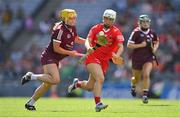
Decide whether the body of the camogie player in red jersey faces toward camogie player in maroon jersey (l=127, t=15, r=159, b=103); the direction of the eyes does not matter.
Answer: no

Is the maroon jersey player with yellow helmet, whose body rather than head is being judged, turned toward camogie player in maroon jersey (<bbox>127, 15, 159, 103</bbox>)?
no

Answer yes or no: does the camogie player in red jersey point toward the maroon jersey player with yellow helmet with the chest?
no

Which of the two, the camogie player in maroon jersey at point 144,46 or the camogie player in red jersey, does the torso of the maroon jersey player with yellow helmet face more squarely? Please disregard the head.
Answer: the camogie player in red jersey

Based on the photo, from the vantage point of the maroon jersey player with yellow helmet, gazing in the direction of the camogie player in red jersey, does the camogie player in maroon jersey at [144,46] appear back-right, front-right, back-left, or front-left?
front-left

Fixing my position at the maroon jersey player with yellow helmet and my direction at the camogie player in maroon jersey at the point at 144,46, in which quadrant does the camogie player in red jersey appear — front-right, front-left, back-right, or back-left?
front-right

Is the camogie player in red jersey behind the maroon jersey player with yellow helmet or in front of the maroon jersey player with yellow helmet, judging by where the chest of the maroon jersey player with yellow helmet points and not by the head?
in front

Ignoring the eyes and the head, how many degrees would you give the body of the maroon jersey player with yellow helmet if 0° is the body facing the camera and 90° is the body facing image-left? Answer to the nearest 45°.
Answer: approximately 315°

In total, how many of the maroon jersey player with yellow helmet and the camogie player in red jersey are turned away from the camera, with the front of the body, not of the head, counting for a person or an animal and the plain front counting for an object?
0
